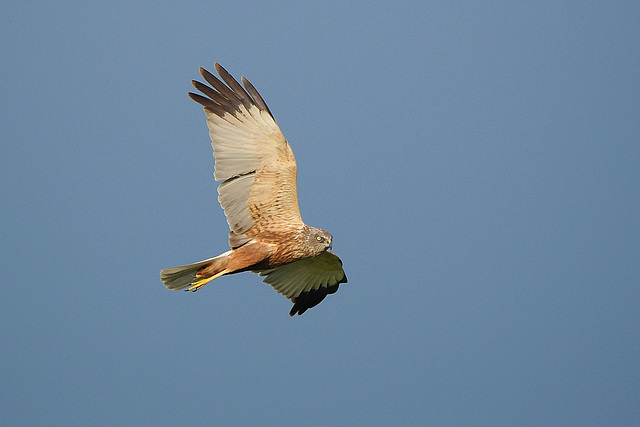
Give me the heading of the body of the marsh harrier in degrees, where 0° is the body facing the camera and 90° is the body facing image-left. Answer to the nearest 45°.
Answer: approximately 270°
